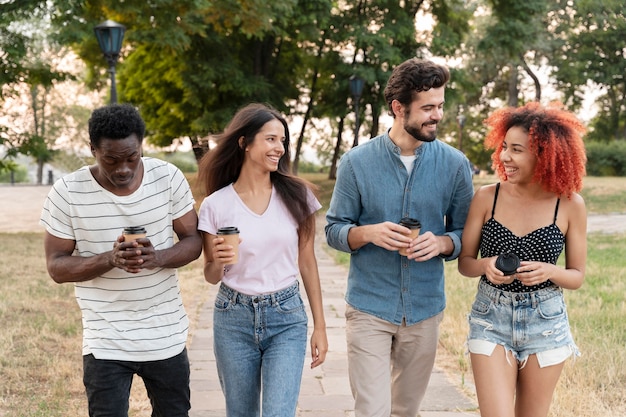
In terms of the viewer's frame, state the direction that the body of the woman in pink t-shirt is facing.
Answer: toward the camera

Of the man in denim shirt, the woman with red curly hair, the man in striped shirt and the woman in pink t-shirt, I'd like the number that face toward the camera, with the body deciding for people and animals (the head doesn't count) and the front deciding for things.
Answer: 4

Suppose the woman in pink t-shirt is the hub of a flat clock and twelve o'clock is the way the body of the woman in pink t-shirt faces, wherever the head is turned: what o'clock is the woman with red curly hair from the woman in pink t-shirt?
The woman with red curly hair is roughly at 9 o'clock from the woman in pink t-shirt.

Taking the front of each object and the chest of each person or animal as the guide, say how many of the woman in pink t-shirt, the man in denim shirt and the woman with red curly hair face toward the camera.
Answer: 3

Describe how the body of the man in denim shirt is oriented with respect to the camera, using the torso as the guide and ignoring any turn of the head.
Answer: toward the camera

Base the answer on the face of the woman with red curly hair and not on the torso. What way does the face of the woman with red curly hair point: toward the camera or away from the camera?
toward the camera

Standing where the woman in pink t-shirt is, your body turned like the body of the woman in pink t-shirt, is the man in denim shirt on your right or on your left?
on your left

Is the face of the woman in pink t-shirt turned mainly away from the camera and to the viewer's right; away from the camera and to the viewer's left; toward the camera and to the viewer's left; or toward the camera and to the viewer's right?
toward the camera and to the viewer's right

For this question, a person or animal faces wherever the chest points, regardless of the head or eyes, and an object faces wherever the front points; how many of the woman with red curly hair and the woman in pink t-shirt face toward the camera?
2

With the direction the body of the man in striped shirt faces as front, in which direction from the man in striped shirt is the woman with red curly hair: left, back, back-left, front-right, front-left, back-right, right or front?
left

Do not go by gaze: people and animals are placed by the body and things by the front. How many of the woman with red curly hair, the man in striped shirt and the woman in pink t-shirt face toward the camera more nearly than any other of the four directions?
3

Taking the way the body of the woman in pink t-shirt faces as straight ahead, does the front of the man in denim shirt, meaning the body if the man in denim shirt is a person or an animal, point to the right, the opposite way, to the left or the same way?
the same way

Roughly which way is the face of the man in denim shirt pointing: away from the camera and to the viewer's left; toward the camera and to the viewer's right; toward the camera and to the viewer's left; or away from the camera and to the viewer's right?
toward the camera and to the viewer's right

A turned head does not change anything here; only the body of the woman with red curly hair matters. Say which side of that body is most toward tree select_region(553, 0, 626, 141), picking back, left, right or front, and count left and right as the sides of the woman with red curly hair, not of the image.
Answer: back

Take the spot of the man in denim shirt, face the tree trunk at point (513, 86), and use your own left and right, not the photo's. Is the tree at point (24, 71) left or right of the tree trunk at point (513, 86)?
left

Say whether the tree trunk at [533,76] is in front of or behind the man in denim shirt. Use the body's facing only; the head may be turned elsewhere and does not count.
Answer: behind
